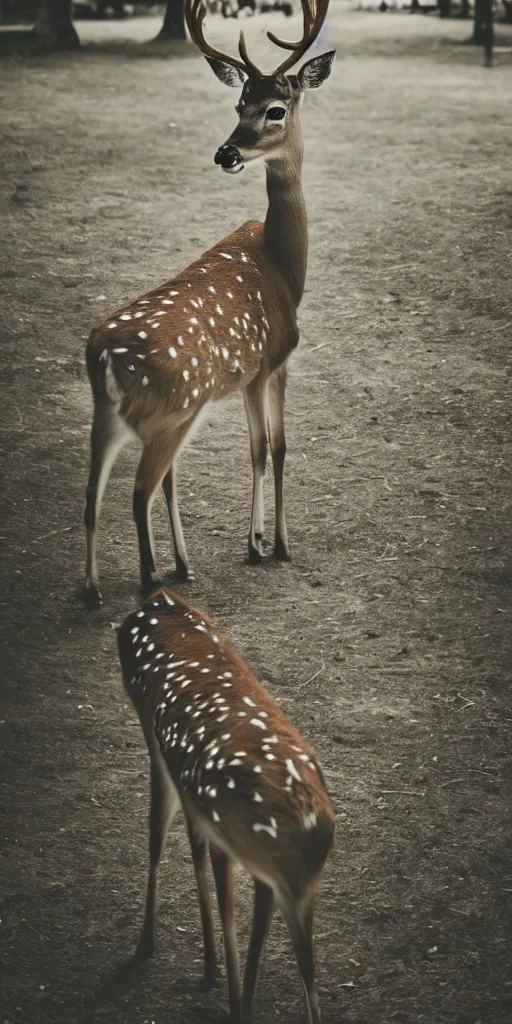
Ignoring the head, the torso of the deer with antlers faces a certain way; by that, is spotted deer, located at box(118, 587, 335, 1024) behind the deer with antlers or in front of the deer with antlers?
behind

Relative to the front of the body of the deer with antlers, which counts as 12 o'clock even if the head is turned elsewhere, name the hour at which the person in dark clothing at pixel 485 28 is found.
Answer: The person in dark clothing is roughly at 11 o'clock from the deer with antlers.

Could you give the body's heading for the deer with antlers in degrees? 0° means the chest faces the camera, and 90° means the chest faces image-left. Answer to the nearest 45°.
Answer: approximately 225°

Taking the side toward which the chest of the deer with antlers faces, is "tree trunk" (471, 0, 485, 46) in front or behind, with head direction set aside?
in front
